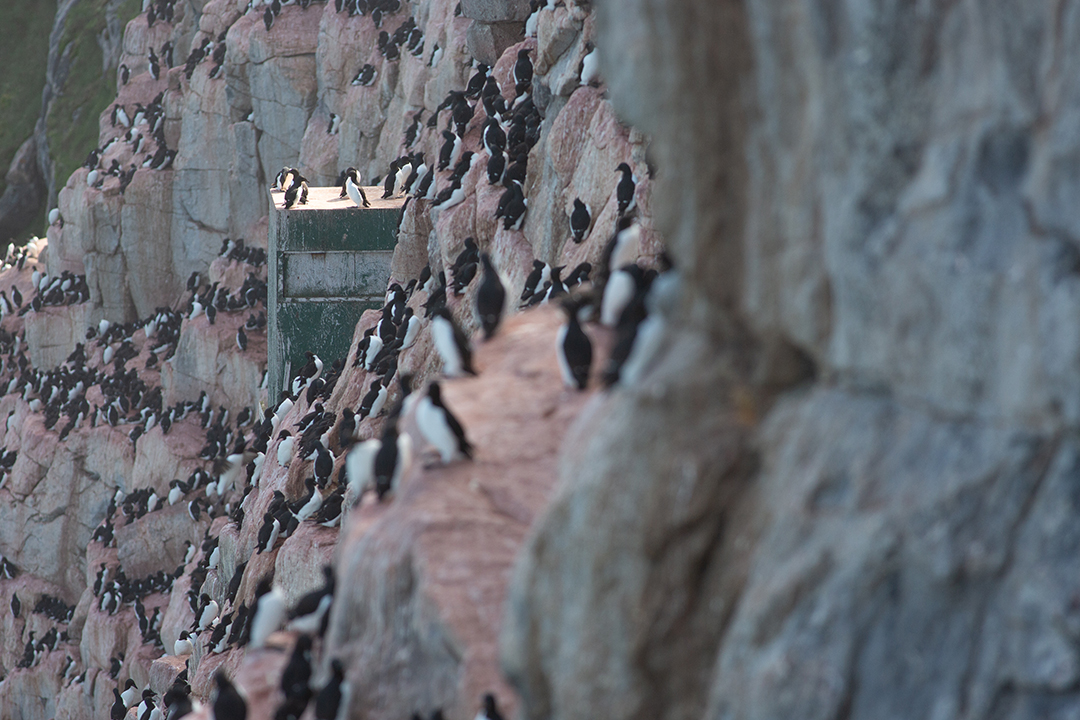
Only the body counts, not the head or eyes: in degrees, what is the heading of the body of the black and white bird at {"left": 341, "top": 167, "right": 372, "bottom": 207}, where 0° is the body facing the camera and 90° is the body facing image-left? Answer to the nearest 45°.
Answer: approximately 45°

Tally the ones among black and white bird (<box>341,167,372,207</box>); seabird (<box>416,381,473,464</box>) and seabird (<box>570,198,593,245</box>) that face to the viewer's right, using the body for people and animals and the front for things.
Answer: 0

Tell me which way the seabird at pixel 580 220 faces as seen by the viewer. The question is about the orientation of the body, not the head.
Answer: away from the camera

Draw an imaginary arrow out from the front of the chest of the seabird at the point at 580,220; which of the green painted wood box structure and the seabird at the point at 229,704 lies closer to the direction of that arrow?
the green painted wood box structure

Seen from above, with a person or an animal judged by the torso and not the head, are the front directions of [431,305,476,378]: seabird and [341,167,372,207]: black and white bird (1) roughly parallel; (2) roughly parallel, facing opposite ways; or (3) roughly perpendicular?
roughly parallel

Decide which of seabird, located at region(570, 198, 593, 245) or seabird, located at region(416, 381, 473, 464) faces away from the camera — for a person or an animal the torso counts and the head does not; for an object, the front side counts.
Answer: seabird, located at region(570, 198, 593, 245)

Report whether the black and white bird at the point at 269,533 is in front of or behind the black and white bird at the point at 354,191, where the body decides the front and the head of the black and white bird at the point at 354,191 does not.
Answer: in front
